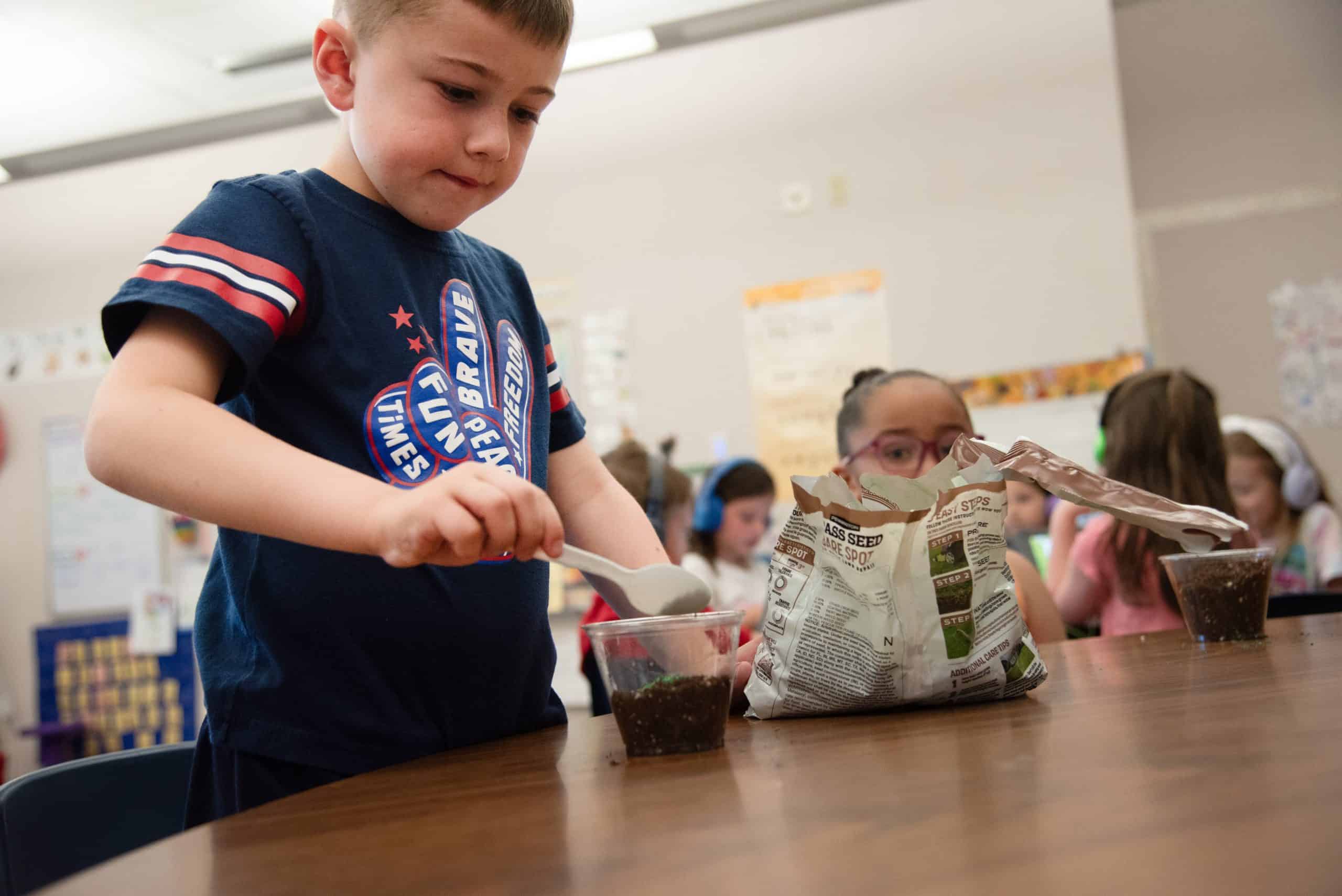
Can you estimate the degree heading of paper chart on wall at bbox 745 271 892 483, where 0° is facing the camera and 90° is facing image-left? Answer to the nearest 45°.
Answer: approximately 0°

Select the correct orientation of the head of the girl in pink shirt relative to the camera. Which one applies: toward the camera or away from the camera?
away from the camera

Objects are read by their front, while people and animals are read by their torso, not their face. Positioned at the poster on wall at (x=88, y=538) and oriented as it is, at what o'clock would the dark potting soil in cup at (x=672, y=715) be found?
The dark potting soil in cup is roughly at 12 o'clock from the poster on wall.

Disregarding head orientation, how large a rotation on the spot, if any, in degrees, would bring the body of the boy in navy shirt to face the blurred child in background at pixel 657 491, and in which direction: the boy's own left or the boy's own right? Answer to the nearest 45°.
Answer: approximately 135° to the boy's own left

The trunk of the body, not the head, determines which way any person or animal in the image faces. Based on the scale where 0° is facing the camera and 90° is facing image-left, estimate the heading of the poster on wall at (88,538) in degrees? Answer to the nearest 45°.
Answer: approximately 0°

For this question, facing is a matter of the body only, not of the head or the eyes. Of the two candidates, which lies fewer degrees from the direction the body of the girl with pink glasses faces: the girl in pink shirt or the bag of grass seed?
the bag of grass seed
